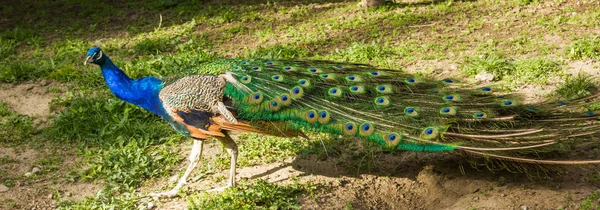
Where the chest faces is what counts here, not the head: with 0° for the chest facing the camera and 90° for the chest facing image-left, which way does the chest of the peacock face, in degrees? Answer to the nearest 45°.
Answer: approximately 90°
